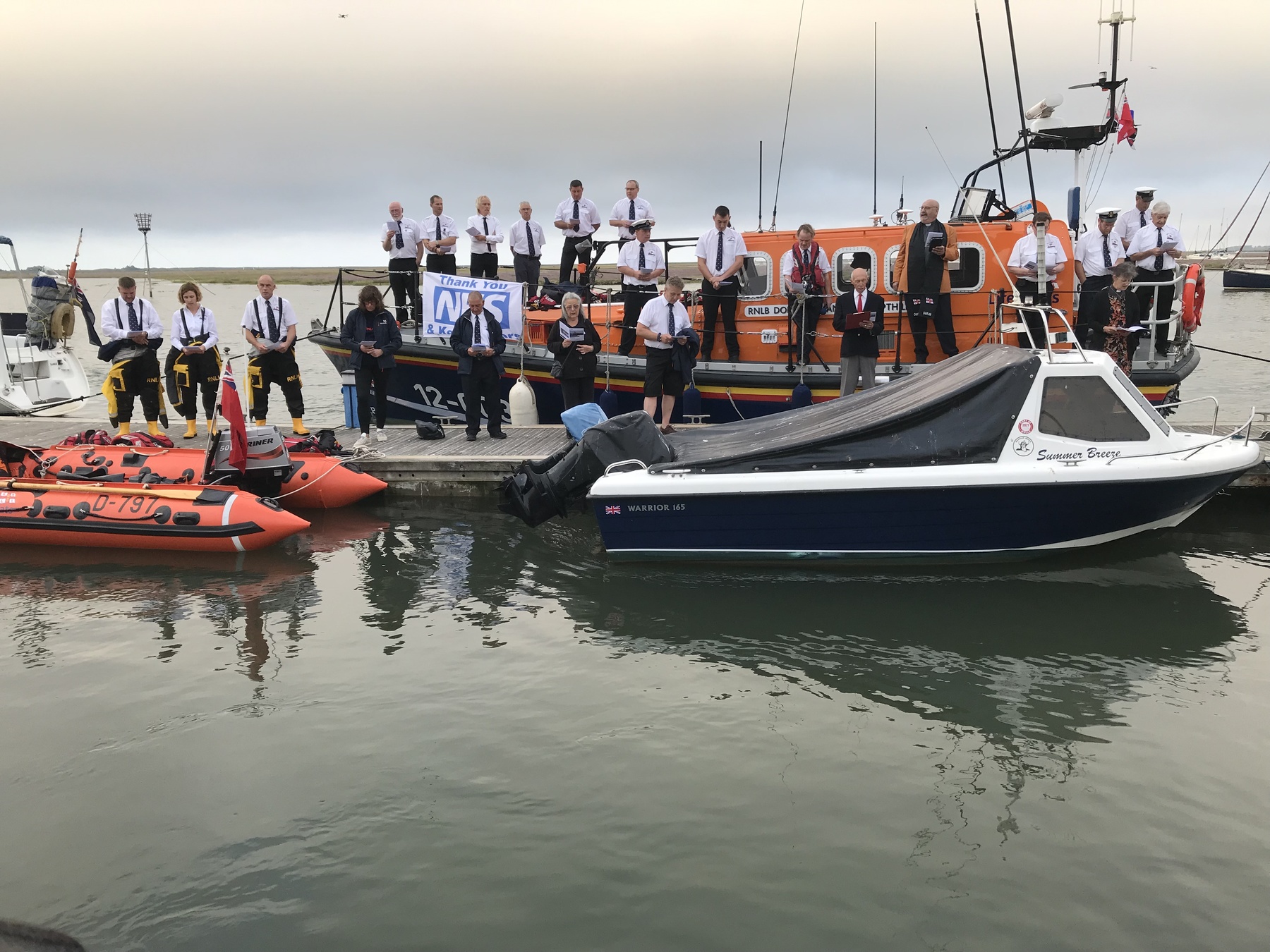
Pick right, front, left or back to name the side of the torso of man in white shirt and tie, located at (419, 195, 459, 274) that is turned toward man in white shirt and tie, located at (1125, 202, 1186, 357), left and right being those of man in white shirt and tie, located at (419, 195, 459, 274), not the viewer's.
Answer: left

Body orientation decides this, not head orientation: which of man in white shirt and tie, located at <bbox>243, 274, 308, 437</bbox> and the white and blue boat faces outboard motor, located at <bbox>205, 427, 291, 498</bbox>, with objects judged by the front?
the man in white shirt and tie

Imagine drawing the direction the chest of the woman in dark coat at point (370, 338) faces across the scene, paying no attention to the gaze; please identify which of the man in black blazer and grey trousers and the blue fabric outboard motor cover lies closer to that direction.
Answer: the blue fabric outboard motor cover

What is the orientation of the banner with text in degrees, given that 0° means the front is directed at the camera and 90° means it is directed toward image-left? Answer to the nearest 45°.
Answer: approximately 0°

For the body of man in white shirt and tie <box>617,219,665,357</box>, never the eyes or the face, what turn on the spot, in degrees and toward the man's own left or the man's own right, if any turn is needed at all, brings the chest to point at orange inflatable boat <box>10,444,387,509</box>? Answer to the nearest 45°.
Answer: approximately 45° to the man's own right

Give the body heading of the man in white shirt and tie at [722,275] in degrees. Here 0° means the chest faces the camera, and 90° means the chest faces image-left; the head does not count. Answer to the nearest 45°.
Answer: approximately 0°

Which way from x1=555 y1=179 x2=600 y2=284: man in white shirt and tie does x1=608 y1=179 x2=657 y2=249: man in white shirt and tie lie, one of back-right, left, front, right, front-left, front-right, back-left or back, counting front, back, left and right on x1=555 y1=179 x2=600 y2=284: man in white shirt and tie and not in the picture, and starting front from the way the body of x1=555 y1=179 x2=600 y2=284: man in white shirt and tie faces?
front-left

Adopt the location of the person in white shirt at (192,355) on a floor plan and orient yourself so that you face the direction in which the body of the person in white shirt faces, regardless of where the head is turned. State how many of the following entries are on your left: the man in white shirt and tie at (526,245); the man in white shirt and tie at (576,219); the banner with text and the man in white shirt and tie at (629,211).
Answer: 4

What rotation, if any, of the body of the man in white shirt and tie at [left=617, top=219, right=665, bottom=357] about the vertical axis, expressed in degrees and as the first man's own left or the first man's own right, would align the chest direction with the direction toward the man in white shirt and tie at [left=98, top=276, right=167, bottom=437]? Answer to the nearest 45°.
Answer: approximately 90° to the first man's own right
